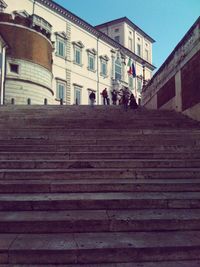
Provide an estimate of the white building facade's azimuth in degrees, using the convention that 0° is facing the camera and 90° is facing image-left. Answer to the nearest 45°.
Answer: approximately 315°

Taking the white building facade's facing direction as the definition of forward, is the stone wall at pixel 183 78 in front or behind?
in front
